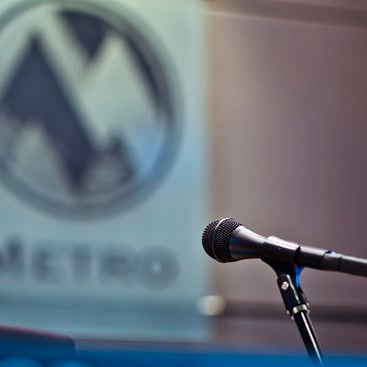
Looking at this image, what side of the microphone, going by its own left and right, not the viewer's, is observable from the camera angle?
left

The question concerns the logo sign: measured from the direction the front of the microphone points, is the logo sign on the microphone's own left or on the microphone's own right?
on the microphone's own right

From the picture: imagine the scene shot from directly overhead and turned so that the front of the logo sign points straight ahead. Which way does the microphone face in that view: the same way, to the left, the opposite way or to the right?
to the right

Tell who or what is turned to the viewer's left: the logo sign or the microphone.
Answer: the microphone

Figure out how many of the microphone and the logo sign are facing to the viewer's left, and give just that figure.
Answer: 1

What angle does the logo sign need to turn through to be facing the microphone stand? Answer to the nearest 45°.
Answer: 0° — it already faces it

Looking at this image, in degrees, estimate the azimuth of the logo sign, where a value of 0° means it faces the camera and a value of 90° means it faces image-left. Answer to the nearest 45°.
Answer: approximately 0°

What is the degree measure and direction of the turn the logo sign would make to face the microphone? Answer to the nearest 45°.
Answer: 0° — it already faces it
